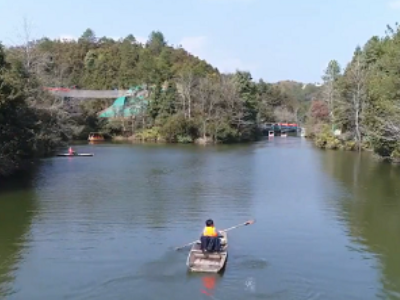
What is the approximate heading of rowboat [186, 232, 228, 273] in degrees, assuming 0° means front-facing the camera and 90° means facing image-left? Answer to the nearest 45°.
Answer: approximately 180°
